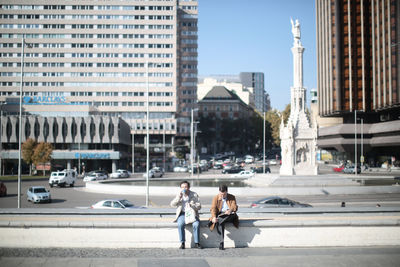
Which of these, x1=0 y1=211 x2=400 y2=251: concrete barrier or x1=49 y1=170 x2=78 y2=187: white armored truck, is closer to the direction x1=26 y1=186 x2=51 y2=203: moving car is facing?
the concrete barrier

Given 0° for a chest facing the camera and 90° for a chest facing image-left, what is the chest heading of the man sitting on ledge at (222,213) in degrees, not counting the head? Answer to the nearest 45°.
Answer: approximately 0°

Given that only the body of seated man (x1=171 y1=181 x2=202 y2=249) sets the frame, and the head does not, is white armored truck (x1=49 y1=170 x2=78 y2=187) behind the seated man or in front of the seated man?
behind

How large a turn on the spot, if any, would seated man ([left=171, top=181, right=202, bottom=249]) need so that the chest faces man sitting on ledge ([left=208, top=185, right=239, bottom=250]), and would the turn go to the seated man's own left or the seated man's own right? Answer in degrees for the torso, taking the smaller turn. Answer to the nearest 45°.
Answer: approximately 90° to the seated man's own left

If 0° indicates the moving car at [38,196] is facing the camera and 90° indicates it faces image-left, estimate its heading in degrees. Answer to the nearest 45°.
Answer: approximately 315°

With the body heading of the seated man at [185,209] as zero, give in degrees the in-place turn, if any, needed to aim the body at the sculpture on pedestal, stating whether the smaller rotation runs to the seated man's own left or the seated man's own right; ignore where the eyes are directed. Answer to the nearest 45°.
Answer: approximately 180°

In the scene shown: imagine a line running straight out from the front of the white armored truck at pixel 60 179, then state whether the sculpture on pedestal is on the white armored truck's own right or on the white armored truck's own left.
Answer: on the white armored truck's own left

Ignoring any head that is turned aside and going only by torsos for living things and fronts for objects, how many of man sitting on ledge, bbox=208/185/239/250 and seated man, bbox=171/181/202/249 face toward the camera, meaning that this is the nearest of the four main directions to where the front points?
2

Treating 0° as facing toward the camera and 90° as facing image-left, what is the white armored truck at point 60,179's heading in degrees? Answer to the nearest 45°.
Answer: approximately 45°

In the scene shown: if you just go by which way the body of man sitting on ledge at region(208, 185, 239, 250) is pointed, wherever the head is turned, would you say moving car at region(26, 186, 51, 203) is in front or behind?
behind

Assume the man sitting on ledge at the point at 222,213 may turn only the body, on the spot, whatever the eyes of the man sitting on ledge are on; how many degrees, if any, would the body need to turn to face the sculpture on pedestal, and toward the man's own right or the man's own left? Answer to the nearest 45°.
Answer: approximately 180°
